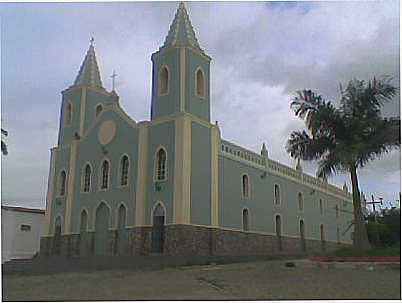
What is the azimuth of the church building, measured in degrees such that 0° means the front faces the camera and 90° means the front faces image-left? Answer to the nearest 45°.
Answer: approximately 45°

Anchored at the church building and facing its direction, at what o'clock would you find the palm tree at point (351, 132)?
The palm tree is roughly at 9 o'clock from the church building.

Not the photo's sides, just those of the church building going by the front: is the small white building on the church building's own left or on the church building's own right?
on the church building's own right
